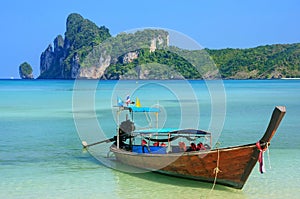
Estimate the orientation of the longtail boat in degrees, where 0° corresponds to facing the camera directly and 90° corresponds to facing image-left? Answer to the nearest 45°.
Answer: approximately 315°
